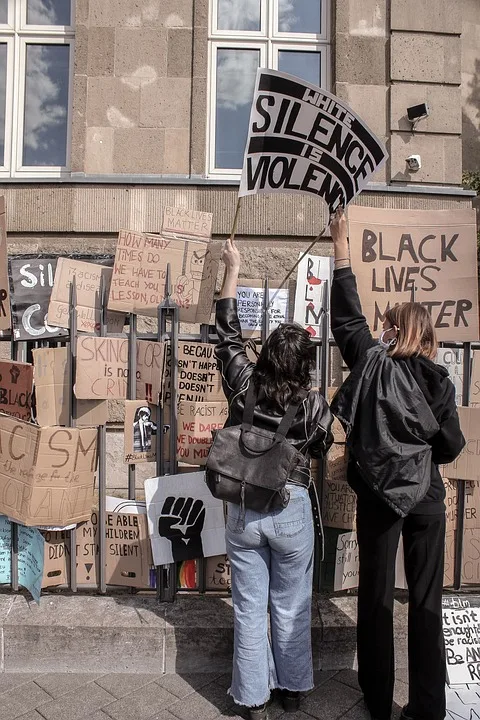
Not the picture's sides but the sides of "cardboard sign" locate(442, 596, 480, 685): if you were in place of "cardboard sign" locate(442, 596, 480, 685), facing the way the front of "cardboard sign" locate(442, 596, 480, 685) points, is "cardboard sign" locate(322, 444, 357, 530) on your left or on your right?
on your right

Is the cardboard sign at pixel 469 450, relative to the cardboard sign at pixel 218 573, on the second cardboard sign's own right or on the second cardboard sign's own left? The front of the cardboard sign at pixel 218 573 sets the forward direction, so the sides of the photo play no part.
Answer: on the second cardboard sign's own left

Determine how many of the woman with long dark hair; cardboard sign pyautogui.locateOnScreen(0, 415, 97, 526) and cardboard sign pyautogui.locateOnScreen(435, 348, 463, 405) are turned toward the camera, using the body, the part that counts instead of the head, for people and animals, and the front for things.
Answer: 2

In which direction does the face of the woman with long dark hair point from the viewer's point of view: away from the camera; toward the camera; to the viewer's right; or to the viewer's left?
away from the camera

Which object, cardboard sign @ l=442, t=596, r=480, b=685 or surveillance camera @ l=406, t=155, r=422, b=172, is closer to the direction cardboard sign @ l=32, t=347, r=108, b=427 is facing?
the cardboard sign

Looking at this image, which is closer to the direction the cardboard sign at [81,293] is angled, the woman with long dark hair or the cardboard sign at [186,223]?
the woman with long dark hair
